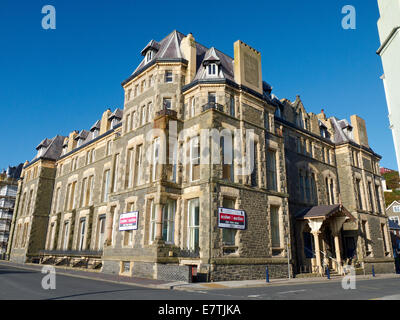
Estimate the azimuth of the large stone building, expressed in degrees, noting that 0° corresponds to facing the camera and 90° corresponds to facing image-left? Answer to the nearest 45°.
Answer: approximately 315°

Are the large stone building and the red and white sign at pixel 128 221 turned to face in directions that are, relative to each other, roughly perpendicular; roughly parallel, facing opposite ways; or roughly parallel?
roughly perpendicular

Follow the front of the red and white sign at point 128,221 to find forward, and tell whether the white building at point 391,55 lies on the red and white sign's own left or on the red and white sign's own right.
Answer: on the red and white sign's own left

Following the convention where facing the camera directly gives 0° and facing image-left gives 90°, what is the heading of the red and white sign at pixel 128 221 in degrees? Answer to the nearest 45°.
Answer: approximately 45°
